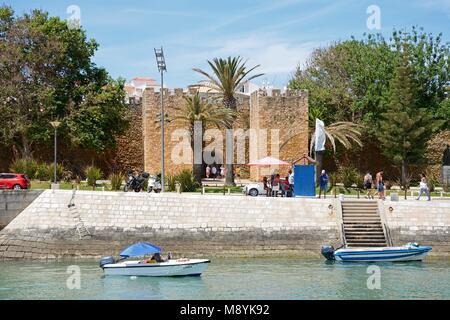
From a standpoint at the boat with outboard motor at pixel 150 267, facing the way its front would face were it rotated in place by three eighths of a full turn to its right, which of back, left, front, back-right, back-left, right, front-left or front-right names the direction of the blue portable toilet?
back

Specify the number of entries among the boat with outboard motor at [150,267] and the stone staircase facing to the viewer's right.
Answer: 1

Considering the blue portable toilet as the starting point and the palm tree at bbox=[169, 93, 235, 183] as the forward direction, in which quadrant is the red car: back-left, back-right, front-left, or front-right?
front-left

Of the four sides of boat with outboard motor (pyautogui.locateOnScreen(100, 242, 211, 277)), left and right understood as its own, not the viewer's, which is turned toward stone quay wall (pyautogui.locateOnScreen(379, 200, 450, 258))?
front

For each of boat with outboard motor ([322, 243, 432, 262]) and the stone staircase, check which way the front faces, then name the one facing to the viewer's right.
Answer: the boat with outboard motor

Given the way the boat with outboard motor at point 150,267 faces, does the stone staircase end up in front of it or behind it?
in front

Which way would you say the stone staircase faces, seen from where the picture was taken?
facing the viewer

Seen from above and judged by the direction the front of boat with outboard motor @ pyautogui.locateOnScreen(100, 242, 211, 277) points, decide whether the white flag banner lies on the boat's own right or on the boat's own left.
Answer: on the boat's own left

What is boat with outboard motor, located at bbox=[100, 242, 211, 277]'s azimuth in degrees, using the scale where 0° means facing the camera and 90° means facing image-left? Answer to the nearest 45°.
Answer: approximately 270°

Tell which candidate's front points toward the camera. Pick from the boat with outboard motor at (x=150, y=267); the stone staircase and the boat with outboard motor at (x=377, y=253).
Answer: the stone staircase

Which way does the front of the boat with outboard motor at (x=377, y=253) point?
to the viewer's right

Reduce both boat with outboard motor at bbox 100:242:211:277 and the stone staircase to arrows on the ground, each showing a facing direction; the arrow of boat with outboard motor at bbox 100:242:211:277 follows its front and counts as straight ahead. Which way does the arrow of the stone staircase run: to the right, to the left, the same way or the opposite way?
to the right
